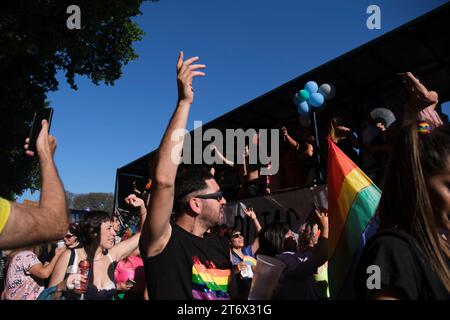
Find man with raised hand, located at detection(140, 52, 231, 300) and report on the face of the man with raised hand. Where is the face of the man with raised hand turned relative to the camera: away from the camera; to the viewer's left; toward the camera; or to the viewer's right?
to the viewer's right

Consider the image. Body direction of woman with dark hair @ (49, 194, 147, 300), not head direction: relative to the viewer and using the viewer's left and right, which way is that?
facing the viewer and to the right of the viewer

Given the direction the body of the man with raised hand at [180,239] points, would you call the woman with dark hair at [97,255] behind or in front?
behind

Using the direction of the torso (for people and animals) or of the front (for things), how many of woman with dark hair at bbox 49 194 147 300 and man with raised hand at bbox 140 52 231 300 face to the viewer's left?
0

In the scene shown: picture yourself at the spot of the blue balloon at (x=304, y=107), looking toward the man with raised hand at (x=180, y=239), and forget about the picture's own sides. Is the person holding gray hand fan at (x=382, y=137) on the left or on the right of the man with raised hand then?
left

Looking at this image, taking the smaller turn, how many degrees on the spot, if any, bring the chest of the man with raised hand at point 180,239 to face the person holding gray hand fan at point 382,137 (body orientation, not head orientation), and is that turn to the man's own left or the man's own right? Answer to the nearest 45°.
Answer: approximately 90° to the man's own left

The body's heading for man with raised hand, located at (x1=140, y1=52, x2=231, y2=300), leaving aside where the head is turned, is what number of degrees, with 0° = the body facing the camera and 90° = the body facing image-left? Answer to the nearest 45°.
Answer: approximately 315°
